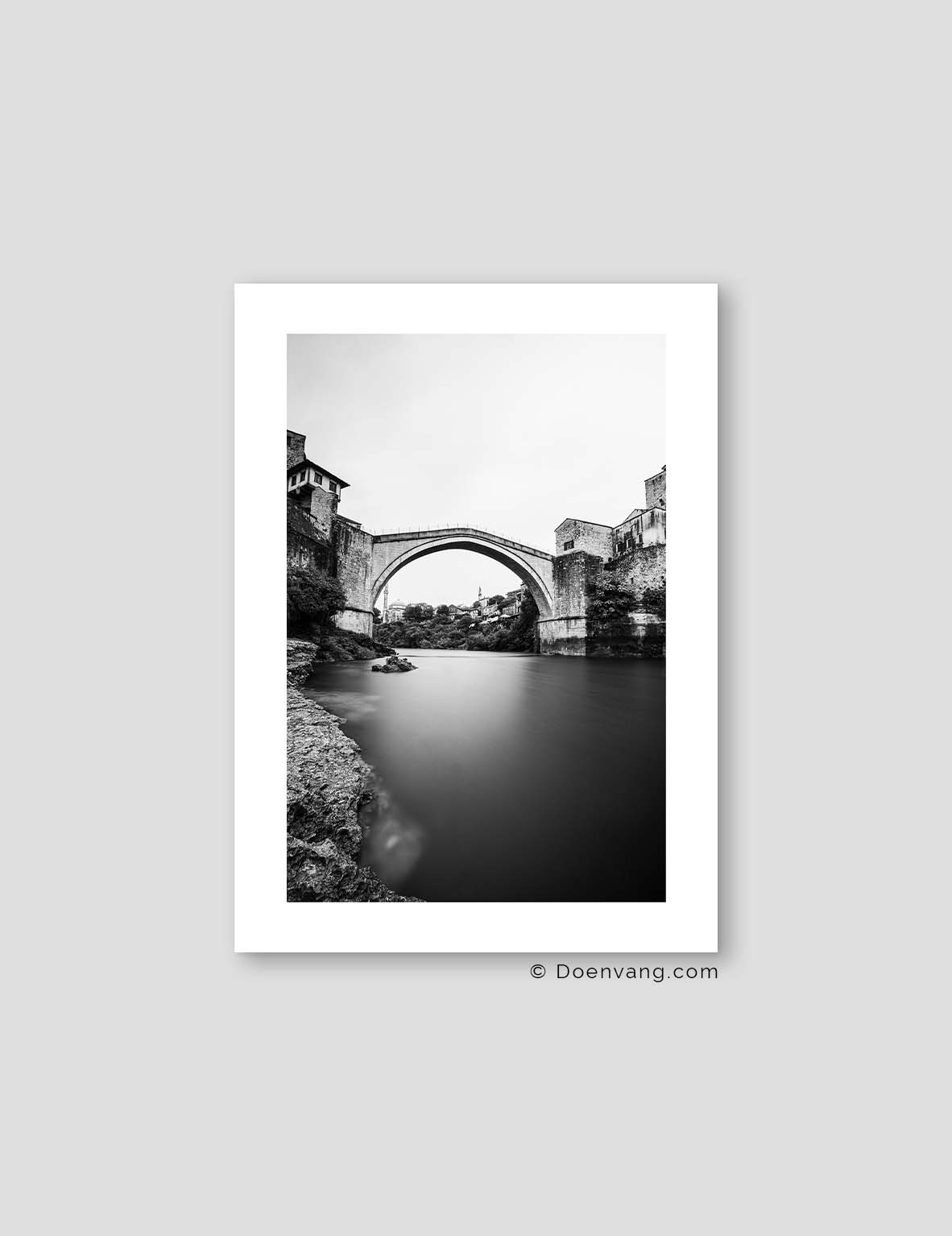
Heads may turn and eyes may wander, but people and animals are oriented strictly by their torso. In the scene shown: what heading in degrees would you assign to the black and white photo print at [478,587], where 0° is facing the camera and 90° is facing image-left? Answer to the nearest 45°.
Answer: approximately 0°
